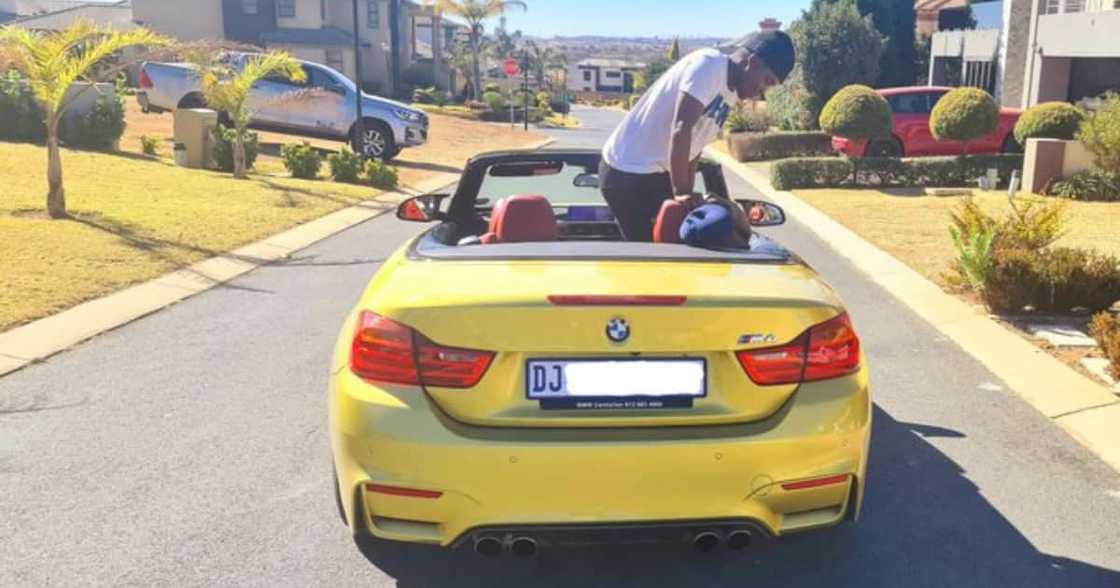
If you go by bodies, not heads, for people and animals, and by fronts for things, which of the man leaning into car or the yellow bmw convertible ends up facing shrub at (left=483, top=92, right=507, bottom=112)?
the yellow bmw convertible

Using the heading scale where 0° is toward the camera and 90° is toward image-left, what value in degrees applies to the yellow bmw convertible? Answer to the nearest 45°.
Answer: approximately 180°

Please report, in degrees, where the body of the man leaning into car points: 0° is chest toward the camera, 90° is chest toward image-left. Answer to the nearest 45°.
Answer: approximately 270°

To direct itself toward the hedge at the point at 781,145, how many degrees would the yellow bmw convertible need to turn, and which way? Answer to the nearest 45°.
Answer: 0° — it already faces it

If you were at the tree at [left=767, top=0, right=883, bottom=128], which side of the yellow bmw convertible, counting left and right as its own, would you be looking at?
front

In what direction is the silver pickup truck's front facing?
to the viewer's right

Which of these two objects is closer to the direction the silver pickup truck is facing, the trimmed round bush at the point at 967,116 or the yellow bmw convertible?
the trimmed round bush

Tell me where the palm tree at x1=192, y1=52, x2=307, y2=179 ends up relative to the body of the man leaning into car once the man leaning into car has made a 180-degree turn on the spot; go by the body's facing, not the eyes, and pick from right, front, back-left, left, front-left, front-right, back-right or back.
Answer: front-right

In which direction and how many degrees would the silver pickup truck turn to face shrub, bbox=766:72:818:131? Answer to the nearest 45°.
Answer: approximately 45° to its left

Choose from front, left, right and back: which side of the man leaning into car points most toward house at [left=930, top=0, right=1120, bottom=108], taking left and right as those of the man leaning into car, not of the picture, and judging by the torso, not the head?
left

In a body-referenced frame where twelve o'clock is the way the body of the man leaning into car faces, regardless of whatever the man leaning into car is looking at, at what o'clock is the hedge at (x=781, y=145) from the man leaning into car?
The hedge is roughly at 9 o'clock from the man leaning into car.
